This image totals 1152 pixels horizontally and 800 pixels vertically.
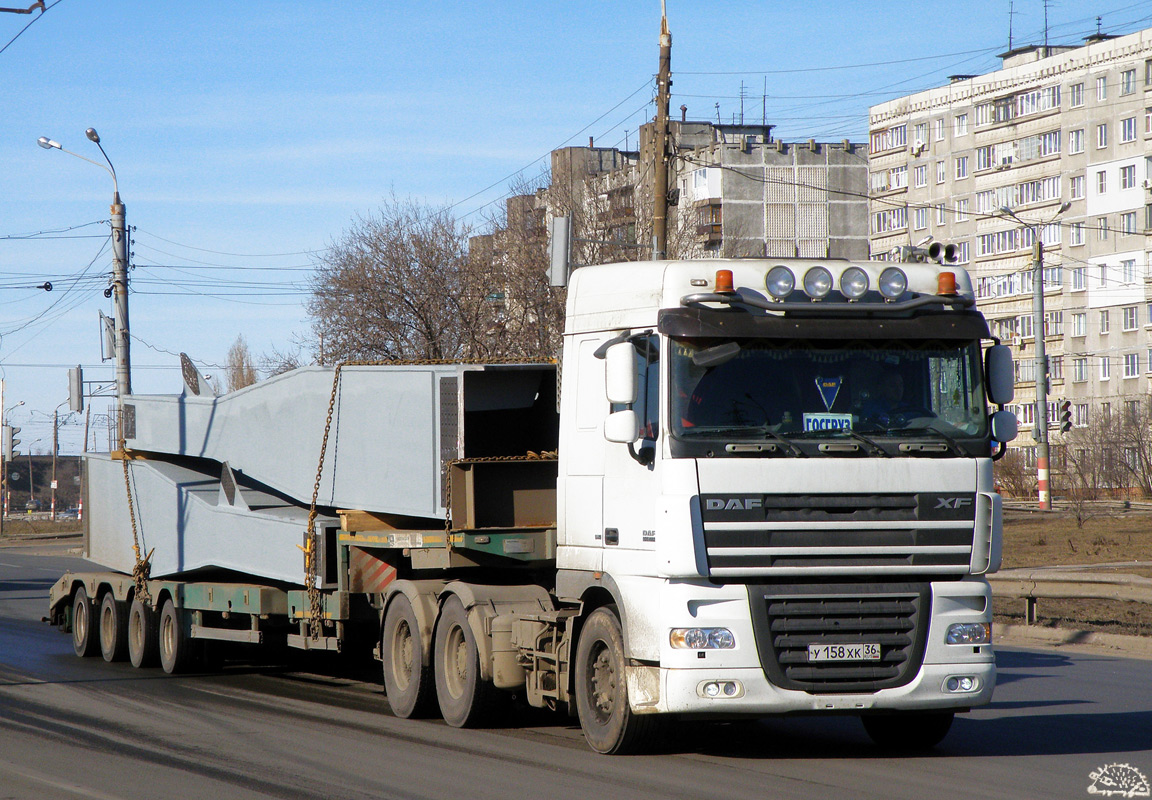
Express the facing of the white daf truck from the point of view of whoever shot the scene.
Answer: facing the viewer and to the right of the viewer

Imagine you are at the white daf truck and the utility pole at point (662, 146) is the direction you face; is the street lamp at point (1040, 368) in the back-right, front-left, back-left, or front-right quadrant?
front-right

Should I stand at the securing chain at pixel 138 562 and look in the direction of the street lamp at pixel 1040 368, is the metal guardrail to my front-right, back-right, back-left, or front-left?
front-right

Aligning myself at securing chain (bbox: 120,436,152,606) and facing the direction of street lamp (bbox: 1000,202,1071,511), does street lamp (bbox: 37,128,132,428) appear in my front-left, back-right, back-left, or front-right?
front-left

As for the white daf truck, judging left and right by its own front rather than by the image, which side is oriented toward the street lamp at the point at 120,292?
back

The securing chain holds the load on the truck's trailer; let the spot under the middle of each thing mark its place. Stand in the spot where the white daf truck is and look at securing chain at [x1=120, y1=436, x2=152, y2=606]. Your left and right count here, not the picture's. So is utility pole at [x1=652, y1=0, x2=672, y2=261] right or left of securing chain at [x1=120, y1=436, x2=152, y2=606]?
right

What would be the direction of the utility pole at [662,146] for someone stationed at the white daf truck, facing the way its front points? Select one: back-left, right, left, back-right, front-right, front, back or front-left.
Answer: back-left

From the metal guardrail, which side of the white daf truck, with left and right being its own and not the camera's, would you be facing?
left

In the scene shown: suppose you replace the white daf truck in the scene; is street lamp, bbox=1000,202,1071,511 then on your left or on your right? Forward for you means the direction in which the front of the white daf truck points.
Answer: on your left
